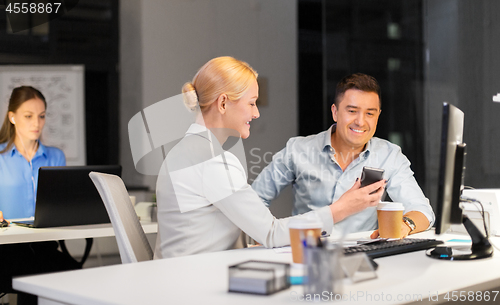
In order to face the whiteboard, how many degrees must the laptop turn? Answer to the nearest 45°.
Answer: approximately 45° to its right

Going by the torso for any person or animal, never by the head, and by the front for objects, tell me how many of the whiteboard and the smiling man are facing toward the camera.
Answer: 2

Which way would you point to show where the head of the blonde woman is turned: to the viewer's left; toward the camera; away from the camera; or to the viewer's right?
to the viewer's right

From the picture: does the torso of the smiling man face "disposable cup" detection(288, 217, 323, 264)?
yes

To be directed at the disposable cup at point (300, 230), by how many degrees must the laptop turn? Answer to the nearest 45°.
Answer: approximately 135° to its left

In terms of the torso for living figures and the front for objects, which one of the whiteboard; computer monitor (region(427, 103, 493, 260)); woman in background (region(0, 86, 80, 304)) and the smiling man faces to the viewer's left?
the computer monitor

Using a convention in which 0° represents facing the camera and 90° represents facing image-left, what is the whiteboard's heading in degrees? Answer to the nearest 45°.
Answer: approximately 0°

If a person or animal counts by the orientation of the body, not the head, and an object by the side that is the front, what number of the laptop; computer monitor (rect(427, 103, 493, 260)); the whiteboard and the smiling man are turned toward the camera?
2

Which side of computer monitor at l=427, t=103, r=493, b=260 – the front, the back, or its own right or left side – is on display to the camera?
left

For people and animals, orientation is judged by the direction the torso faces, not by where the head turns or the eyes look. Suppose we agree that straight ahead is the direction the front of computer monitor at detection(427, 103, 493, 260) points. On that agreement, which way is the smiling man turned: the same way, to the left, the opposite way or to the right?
to the left
